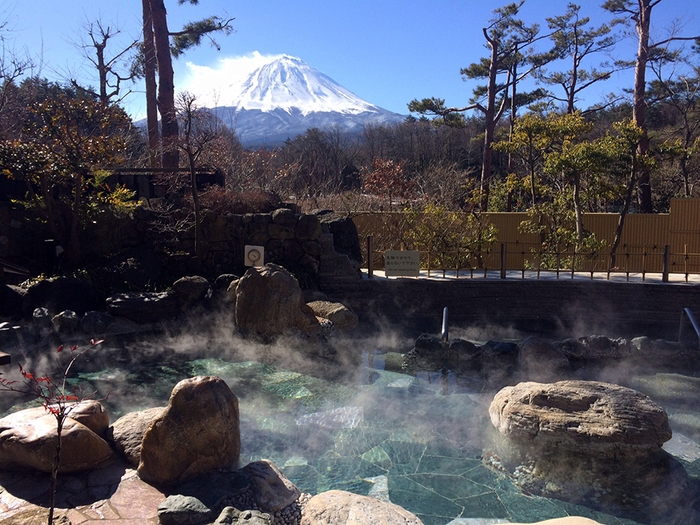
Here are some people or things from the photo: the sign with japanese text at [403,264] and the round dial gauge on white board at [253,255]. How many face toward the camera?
2

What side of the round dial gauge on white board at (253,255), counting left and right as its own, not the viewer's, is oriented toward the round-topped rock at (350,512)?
front

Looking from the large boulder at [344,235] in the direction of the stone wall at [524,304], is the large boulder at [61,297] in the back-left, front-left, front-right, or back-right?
back-right

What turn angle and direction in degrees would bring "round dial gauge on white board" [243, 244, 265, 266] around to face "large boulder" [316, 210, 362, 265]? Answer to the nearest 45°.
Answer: approximately 135° to its left

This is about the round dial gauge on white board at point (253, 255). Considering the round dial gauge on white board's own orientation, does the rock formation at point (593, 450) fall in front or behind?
in front

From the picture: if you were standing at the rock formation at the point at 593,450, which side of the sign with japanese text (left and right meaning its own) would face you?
front

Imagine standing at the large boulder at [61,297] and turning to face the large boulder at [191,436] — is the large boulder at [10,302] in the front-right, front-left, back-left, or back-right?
back-right

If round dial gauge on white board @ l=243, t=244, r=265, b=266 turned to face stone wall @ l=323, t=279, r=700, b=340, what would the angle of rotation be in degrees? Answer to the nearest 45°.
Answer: approximately 90° to its left

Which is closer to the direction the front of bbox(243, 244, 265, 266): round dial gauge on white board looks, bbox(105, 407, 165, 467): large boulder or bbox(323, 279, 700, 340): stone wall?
the large boulder

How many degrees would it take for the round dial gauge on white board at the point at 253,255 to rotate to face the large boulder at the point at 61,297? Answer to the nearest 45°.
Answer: approximately 90° to its right

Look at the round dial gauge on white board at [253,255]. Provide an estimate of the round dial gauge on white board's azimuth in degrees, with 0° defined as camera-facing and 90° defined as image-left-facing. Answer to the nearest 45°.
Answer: approximately 0°

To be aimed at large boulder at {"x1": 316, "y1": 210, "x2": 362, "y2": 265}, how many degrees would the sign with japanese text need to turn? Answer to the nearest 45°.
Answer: approximately 135° to its right

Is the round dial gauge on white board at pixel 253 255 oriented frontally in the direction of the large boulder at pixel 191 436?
yes

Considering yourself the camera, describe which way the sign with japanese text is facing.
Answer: facing the viewer
